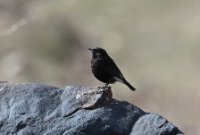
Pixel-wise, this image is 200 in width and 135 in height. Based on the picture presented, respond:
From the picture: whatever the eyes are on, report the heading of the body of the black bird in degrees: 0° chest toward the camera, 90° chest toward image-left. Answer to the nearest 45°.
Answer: approximately 90°
